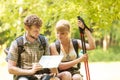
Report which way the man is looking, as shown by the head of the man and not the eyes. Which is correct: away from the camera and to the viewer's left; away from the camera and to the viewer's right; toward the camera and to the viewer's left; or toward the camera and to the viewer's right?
toward the camera and to the viewer's right

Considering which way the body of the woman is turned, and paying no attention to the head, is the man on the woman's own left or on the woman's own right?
on the woman's own right

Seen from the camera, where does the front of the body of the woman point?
toward the camera
